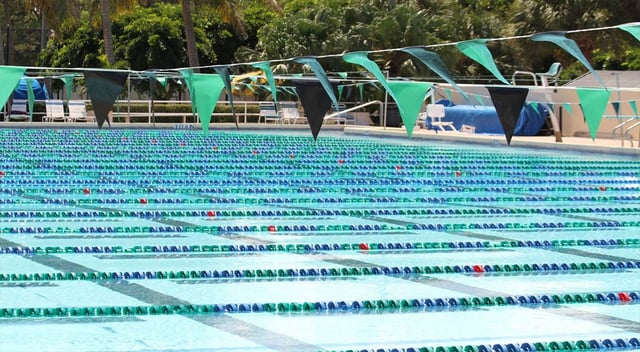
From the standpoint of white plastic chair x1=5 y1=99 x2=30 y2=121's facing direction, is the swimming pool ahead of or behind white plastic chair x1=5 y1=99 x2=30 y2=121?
ahead

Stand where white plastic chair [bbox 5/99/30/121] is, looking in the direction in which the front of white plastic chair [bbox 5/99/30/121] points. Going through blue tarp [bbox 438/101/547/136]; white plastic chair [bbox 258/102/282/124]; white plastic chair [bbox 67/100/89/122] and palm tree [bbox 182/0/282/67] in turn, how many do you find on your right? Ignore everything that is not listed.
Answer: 0

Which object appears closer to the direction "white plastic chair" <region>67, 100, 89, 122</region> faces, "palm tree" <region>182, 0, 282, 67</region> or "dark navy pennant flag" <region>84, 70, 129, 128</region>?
the dark navy pennant flag

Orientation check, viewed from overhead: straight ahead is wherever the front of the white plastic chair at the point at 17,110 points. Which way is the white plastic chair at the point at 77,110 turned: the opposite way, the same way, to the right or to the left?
the same way

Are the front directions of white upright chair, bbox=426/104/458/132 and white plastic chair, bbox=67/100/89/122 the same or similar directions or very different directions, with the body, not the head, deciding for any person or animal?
same or similar directions

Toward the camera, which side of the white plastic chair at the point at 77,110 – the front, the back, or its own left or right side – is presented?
front

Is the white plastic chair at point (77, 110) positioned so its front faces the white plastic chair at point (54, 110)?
no

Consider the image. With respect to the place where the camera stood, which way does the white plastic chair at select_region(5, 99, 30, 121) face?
facing the viewer

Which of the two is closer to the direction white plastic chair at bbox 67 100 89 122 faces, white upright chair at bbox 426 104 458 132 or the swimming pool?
the swimming pool

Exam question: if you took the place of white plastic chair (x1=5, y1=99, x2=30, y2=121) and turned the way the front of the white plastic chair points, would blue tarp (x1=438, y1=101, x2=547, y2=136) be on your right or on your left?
on your left

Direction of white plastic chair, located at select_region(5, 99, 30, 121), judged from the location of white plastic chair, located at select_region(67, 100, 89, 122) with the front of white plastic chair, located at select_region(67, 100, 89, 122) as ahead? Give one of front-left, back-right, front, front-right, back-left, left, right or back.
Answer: back-right

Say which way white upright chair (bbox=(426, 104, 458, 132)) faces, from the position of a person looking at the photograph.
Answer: facing the viewer and to the right of the viewer

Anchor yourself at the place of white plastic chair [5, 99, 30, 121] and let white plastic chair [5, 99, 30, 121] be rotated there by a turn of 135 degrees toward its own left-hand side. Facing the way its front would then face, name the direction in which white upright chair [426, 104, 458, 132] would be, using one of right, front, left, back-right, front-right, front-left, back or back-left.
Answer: right

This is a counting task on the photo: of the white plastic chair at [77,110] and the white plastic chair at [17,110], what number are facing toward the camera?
2

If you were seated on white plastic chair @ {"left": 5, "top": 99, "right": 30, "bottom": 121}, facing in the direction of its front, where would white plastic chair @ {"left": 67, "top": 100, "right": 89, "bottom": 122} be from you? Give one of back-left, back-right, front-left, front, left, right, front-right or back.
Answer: front-left
